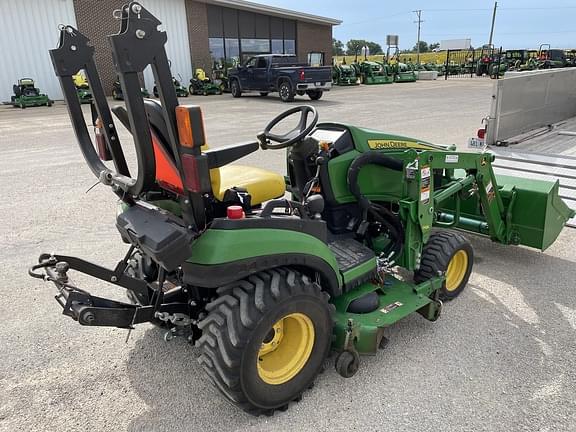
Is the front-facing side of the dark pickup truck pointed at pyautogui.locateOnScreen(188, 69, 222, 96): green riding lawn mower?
yes

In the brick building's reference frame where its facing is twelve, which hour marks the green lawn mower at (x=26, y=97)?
The green lawn mower is roughly at 3 o'clock from the brick building.

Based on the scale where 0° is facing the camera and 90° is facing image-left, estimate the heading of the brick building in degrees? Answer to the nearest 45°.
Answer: approximately 315°

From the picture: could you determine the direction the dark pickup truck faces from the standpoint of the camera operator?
facing away from the viewer and to the left of the viewer

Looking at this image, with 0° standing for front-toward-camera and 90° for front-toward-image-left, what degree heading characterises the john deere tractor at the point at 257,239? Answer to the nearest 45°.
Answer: approximately 225°

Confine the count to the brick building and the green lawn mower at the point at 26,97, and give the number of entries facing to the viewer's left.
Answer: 0

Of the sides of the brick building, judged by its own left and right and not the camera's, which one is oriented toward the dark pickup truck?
front

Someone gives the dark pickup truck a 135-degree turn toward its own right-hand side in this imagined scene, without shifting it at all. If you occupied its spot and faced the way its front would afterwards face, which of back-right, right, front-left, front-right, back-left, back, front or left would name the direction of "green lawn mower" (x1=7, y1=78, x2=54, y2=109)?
back

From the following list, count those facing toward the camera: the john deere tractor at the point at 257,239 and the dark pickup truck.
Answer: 0

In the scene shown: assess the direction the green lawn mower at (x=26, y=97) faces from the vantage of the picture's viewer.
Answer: facing the viewer and to the right of the viewer
